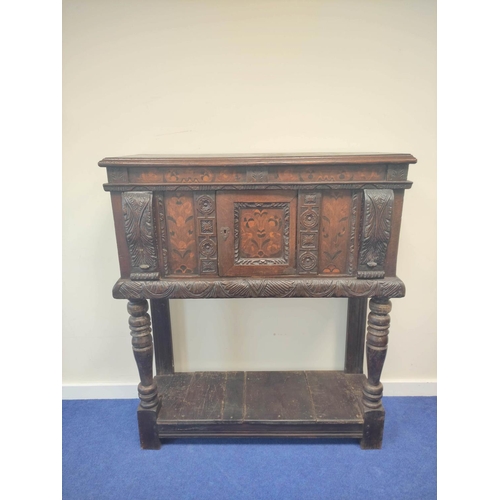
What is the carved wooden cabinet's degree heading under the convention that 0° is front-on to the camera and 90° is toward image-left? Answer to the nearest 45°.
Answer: approximately 0°
